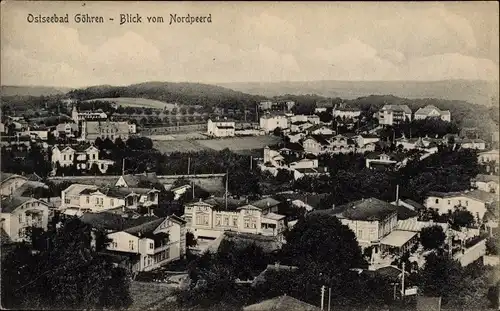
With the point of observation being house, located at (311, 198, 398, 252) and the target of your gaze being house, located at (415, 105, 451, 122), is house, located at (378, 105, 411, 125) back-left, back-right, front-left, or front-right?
front-left

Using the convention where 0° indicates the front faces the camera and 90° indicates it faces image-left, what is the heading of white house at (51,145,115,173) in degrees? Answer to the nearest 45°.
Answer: approximately 0°

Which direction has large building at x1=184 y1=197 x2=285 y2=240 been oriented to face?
toward the camera

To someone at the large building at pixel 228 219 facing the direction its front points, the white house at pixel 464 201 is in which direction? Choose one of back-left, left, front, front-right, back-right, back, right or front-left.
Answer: left

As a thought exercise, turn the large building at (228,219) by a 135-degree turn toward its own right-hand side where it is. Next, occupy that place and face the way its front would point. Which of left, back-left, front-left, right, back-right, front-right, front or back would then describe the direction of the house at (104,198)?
front-left

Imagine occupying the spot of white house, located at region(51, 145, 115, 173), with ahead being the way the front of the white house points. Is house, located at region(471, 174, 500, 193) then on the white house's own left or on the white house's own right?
on the white house's own left
